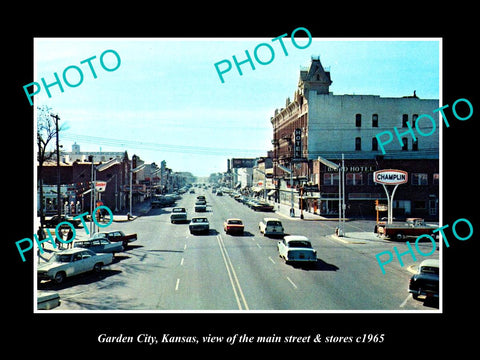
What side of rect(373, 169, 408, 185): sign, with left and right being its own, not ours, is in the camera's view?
front
